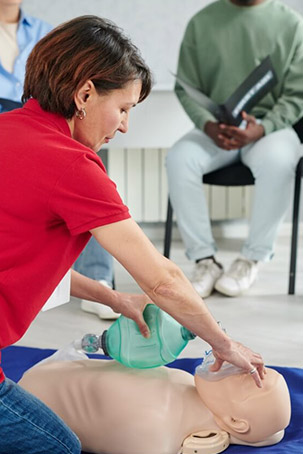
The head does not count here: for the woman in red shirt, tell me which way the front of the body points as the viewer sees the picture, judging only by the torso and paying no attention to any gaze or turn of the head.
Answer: to the viewer's right

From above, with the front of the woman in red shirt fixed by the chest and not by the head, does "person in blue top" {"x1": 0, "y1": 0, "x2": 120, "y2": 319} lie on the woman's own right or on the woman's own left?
on the woman's own left

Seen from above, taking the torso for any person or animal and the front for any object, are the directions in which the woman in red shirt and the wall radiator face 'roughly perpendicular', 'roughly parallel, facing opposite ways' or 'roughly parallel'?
roughly perpendicular

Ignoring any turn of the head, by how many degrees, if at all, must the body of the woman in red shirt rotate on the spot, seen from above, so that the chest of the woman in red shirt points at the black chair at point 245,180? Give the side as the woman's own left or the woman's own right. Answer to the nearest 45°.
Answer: approximately 90° to the woman's own left

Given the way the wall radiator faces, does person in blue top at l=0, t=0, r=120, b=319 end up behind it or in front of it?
in front

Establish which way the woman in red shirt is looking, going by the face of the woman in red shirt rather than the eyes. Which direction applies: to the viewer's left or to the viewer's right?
to the viewer's right

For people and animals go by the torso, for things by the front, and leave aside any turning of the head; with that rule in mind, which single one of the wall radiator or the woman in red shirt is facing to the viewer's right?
the woman in red shirt

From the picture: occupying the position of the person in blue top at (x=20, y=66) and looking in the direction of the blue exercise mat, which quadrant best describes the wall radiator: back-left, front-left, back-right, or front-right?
back-left

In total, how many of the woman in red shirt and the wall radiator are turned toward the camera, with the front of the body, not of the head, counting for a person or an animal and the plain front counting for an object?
1
